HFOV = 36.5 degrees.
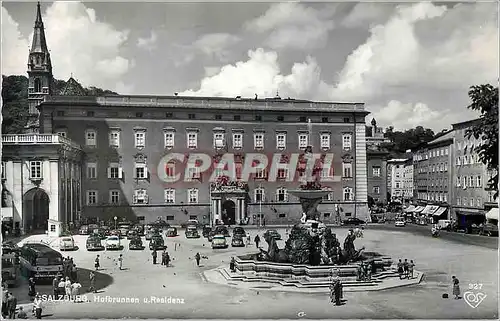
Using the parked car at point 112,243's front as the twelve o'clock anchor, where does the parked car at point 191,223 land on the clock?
the parked car at point 191,223 is roughly at 7 o'clock from the parked car at point 112,243.

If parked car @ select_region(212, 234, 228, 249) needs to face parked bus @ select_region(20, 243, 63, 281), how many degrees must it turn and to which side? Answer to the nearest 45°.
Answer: approximately 45° to its right

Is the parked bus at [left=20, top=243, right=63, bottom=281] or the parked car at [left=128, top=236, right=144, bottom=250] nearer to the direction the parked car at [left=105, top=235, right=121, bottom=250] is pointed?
the parked bus

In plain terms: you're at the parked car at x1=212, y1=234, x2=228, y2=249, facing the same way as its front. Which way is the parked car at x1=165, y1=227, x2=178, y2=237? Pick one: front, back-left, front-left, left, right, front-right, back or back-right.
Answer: back-right

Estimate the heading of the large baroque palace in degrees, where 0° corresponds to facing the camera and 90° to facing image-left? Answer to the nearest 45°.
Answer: approximately 0°

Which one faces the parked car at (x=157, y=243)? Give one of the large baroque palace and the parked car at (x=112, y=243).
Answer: the large baroque palace

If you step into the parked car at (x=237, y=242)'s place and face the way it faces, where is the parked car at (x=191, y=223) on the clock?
the parked car at (x=191, y=223) is roughly at 5 o'clock from the parked car at (x=237, y=242).
